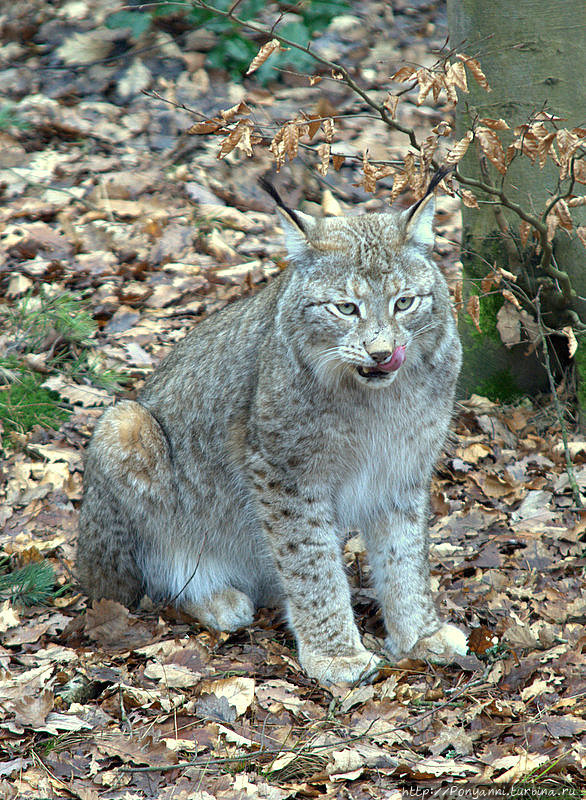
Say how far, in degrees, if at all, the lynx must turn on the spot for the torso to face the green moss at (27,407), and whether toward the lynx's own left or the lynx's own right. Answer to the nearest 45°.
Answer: approximately 180°

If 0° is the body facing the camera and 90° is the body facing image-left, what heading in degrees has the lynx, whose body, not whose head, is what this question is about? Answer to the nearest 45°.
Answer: approximately 315°

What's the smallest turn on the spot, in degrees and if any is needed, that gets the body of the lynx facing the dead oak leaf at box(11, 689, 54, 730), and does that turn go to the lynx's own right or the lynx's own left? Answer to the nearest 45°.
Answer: approximately 90° to the lynx's own right
